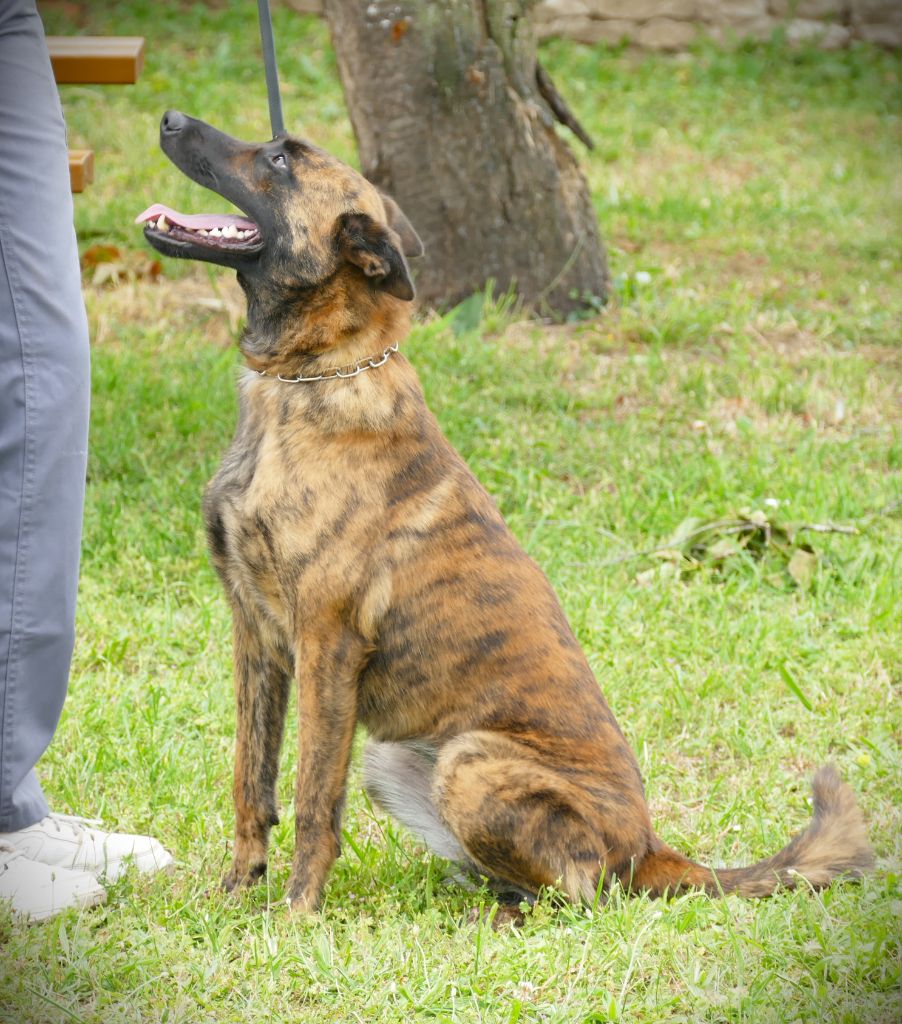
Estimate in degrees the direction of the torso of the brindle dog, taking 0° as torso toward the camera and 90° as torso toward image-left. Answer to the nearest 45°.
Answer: approximately 90°

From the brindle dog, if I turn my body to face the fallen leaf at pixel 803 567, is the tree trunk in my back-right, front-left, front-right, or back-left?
front-left

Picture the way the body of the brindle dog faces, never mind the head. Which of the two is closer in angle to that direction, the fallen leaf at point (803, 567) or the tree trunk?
the tree trunk

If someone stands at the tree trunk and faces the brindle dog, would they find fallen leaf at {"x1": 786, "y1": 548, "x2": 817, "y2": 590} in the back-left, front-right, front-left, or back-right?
front-left

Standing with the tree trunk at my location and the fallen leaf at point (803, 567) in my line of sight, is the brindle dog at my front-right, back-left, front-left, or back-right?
front-right

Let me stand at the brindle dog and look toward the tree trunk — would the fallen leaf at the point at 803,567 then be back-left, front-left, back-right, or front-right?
front-right

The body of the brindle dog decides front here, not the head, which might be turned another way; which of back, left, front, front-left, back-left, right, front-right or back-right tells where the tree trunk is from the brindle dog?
right
